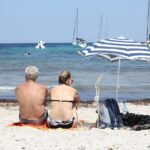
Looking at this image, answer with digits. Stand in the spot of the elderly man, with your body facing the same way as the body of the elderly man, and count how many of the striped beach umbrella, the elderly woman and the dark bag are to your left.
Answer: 0

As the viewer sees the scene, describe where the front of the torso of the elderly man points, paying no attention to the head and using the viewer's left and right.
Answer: facing away from the viewer

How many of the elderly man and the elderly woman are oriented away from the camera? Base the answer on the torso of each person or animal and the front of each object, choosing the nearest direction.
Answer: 2

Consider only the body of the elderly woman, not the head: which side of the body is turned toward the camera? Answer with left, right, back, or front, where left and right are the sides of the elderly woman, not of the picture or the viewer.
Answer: back

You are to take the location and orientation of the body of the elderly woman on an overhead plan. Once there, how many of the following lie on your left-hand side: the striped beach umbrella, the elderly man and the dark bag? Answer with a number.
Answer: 1

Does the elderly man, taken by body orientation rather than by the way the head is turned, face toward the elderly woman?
no

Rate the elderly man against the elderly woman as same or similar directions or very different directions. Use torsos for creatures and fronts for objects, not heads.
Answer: same or similar directions

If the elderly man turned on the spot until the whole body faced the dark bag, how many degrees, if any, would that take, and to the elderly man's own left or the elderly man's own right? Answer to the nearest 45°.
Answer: approximately 90° to the elderly man's own right

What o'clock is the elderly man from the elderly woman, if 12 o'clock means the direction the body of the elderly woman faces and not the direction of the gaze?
The elderly man is roughly at 9 o'clock from the elderly woman.

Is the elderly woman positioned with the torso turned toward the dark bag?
no
